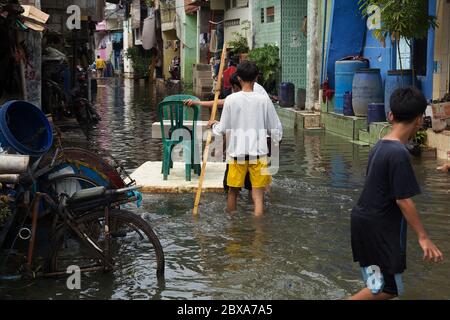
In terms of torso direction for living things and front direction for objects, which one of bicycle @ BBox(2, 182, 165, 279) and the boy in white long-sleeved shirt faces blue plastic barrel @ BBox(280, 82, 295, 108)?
the boy in white long-sleeved shirt

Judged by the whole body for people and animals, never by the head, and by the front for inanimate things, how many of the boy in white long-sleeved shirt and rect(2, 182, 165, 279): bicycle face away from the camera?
1

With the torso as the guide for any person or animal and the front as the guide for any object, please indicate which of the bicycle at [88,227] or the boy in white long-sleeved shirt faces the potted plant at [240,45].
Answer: the boy in white long-sleeved shirt

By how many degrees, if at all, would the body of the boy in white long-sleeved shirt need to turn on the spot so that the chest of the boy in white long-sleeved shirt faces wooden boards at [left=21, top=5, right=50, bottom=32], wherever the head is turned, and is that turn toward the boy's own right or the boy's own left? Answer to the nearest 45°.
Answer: approximately 45° to the boy's own left

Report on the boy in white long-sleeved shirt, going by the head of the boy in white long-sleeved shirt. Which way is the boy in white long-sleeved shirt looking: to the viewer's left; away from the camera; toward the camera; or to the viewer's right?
away from the camera

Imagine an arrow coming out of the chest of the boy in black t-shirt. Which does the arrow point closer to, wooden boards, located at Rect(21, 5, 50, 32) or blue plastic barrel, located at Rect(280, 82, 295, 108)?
the blue plastic barrel

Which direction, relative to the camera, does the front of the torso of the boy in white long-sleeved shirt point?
away from the camera
